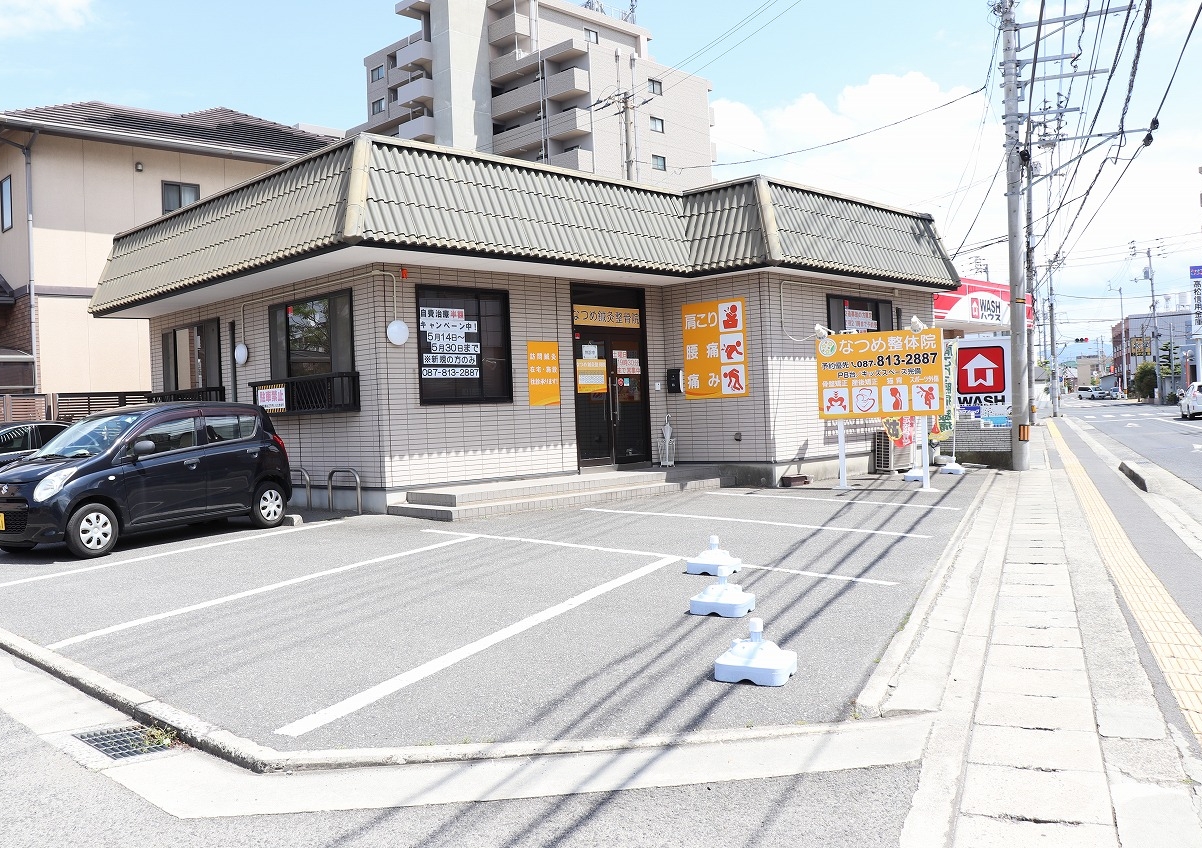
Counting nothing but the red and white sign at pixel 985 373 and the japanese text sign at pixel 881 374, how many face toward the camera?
2

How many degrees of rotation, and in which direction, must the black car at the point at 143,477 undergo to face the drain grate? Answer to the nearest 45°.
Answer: approximately 45° to its left

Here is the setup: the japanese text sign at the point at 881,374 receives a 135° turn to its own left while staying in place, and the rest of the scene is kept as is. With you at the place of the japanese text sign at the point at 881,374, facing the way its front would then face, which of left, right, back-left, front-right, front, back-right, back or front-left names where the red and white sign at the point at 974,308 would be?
front-left

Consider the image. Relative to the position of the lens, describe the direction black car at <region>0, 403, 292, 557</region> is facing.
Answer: facing the viewer and to the left of the viewer

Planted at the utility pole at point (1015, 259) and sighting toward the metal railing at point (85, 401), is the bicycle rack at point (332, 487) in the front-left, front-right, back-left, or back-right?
front-left

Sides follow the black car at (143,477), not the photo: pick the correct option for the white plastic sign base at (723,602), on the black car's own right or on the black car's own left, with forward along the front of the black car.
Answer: on the black car's own left

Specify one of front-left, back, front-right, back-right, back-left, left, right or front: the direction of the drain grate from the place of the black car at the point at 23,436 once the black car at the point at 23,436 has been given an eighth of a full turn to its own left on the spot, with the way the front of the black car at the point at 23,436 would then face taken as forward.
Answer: front

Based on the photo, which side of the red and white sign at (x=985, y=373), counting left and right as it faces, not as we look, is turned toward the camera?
front

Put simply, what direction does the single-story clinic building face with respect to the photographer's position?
facing the viewer and to the right of the viewer

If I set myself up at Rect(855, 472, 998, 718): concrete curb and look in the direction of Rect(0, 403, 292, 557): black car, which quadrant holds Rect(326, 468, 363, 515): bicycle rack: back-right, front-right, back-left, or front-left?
front-right

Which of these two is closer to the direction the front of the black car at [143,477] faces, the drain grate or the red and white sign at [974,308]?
the drain grate

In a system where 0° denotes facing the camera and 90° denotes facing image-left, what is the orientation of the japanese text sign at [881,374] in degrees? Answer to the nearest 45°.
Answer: approximately 0°

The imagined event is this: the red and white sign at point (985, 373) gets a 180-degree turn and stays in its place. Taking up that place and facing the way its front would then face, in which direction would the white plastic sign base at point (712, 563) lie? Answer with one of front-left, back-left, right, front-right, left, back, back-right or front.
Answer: back

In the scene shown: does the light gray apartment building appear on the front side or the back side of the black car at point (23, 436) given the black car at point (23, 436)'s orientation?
on the back side

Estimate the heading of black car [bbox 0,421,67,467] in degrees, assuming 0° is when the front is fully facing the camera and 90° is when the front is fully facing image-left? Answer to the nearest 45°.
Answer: approximately 45°
